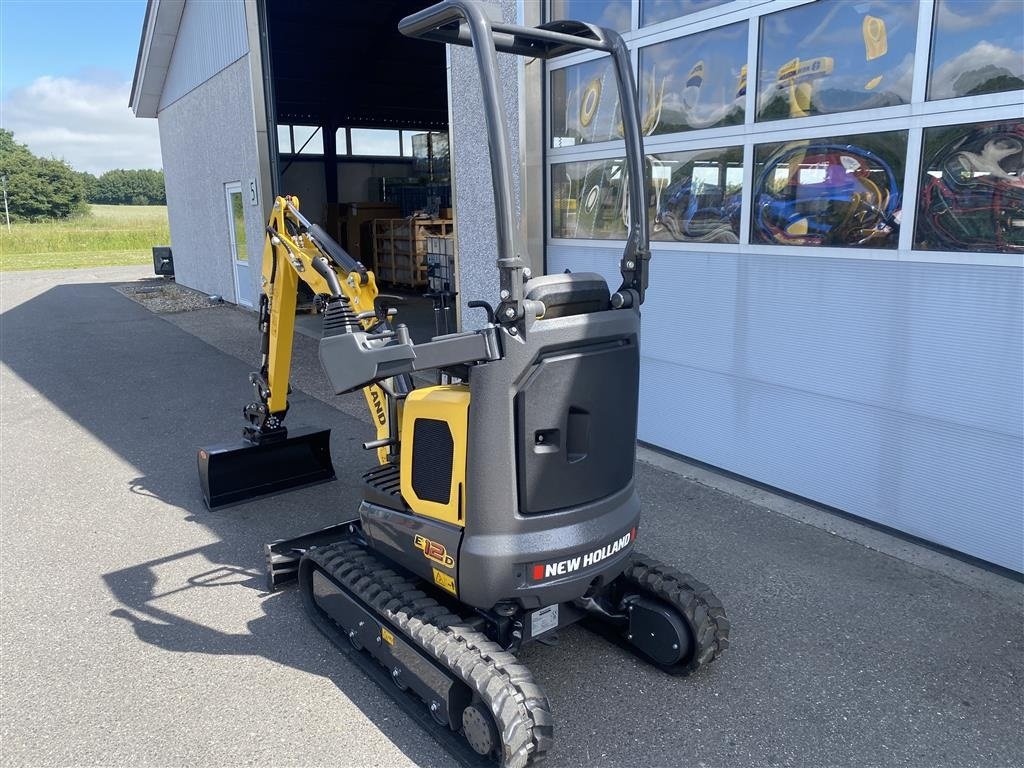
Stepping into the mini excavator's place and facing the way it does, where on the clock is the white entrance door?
The white entrance door is roughly at 1 o'clock from the mini excavator.

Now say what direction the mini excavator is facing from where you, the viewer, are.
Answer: facing away from the viewer and to the left of the viewer
